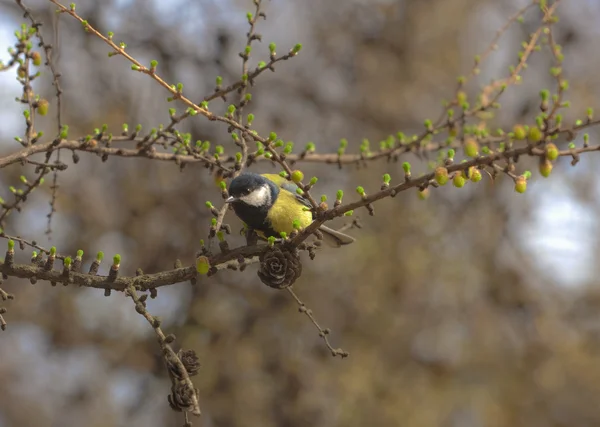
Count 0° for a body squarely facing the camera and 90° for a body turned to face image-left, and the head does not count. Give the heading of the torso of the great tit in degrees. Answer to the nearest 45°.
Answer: approximately 45°
